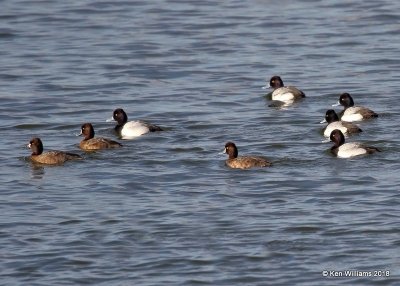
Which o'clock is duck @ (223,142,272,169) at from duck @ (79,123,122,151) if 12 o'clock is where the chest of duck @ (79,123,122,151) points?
duck @ (223,142,272,169) is roughly at 7 o'clock from duck @ (79,123,122,151).

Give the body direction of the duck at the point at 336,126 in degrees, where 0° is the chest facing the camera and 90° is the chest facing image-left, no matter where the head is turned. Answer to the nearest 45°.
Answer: approximately 90°

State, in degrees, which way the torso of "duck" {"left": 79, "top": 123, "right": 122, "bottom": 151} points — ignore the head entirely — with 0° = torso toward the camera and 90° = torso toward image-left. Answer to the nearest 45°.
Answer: approximately 90°

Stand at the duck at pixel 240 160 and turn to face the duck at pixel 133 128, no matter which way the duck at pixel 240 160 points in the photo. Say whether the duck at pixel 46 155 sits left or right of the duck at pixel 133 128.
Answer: left

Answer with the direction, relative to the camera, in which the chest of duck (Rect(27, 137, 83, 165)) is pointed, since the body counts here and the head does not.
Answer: to the viewer's left

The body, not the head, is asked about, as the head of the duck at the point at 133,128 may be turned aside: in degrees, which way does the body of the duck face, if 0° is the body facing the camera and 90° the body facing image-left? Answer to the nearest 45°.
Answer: approximately 90°

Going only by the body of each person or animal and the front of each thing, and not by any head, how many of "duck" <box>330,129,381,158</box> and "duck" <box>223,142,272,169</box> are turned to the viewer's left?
2

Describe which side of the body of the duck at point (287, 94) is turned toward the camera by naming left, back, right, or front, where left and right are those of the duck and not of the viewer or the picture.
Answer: left

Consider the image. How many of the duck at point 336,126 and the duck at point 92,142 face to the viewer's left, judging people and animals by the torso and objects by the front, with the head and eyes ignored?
2
